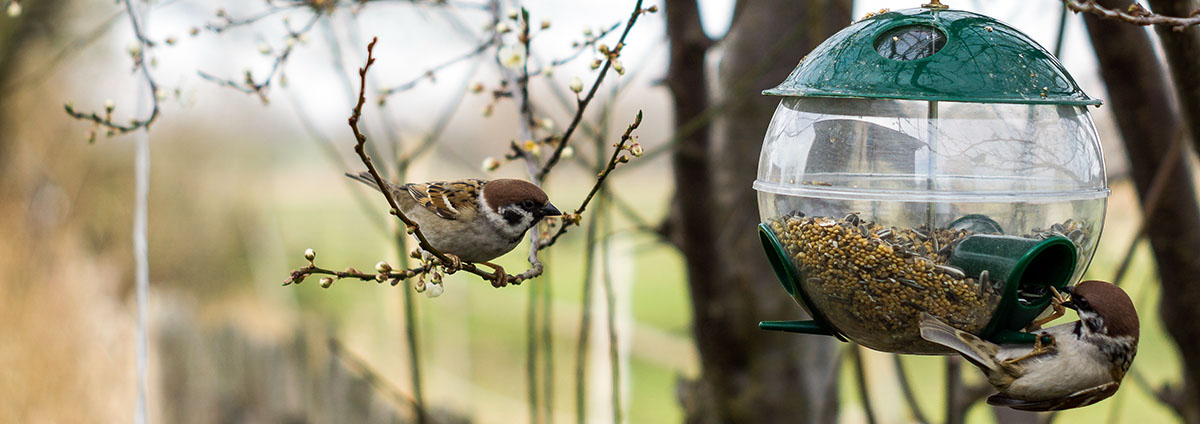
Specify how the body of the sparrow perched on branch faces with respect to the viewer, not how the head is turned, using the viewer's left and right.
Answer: facing to the right of the viewer

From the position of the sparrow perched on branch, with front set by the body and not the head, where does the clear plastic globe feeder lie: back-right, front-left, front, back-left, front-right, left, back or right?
front-right

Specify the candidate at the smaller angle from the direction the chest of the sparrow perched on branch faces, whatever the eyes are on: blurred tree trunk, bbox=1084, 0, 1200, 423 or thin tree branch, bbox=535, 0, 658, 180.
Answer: the blurred tree trunk

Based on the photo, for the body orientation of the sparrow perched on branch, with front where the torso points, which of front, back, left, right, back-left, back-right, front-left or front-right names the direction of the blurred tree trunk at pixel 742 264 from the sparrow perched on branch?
front-left

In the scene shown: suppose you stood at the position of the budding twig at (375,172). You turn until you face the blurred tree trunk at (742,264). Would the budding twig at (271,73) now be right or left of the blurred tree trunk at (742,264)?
left

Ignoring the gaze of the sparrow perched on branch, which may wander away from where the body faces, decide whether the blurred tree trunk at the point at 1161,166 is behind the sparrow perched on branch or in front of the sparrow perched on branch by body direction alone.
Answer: in front

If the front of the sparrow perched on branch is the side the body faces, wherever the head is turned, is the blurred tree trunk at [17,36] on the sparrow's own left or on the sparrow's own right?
on the sparrow's own left

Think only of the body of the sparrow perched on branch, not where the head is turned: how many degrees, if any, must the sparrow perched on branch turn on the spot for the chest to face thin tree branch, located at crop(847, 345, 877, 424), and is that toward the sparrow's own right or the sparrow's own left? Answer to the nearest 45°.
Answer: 0° — it already faces it

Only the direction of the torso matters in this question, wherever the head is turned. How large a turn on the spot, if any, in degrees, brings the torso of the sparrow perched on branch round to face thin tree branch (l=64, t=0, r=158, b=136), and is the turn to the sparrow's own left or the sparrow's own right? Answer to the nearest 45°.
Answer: approximately 180°
